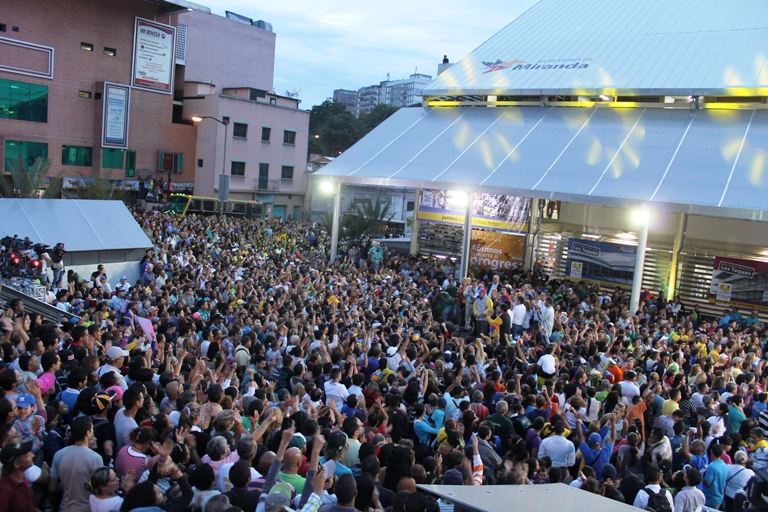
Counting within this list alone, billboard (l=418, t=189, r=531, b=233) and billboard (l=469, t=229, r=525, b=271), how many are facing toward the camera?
2

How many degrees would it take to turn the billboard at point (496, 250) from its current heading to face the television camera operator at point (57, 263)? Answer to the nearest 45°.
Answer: approximately 45° to its right

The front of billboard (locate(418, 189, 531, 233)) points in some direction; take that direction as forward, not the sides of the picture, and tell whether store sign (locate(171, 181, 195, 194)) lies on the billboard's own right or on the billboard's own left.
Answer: on the billboard's own right

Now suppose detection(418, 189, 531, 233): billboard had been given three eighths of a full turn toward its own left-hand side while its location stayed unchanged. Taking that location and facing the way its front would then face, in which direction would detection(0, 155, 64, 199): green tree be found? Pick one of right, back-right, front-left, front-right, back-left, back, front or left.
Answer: back-left

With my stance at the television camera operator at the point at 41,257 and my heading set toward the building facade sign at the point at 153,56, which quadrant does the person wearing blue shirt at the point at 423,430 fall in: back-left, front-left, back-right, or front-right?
back-right

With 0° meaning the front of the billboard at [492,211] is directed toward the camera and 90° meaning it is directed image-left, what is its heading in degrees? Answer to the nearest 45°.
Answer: approximately 0°

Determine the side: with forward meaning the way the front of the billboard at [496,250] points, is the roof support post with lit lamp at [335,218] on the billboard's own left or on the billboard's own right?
on the billboard's own right

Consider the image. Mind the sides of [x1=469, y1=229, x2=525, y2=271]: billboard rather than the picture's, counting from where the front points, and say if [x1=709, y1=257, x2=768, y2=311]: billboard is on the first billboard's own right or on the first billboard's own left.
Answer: on the first billboard's own left

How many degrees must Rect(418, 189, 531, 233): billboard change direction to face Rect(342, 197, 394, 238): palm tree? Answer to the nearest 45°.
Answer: approximately 135° to its right
